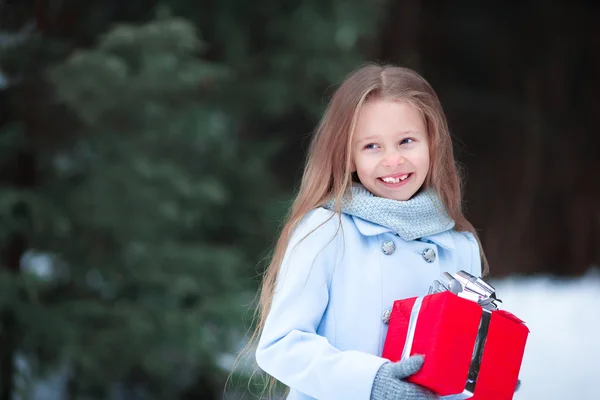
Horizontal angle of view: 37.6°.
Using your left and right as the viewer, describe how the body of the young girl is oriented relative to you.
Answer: facing the viewer and to the right of the viewer

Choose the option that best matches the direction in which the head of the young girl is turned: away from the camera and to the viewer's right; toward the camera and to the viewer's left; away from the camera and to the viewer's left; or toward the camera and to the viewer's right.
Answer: toward the camera and to the viewer's right
